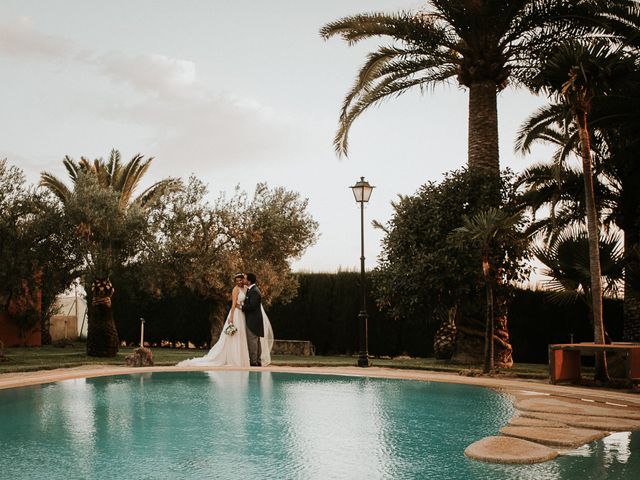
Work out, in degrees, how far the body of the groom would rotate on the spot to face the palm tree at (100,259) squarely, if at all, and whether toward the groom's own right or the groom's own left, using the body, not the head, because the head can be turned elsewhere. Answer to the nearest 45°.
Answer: approximately 45° to the groom's own right

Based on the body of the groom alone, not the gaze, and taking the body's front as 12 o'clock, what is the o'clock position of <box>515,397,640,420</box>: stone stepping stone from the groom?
The stone stepping stone is roughly at 8 o'clock from the groom.

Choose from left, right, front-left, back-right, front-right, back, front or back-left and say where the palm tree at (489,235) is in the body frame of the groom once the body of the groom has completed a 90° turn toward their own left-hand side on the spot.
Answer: front-left

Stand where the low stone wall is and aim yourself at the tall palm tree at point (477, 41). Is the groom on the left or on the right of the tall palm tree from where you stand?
right

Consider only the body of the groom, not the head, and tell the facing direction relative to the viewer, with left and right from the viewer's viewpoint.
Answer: facing to the left of the viewer

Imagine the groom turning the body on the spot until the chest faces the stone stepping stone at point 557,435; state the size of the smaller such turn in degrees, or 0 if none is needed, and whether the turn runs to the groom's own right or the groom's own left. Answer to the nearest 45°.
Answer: approximately 90° to the groom's own left

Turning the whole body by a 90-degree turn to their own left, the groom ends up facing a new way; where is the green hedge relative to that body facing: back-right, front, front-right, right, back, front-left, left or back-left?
back-left

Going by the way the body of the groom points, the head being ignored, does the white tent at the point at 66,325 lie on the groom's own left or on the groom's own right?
on the groom's own right

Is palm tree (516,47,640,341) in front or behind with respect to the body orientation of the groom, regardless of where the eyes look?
behind

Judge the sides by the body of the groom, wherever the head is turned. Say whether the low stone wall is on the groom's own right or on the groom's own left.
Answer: on the groom's own right
